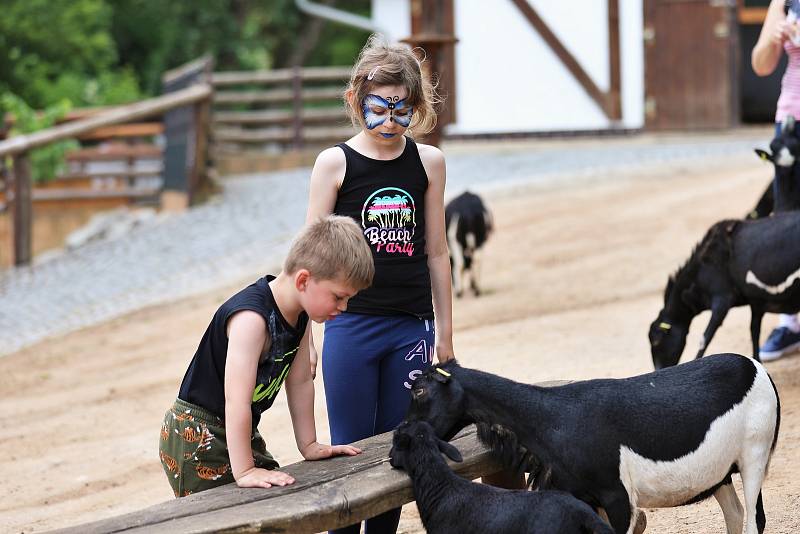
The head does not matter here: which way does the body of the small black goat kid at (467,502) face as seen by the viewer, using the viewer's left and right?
facing to the left of the viewer

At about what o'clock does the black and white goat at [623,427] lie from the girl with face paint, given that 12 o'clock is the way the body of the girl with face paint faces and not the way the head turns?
The black and white goat is roughly at 10 o'clock from the girl with face paint.

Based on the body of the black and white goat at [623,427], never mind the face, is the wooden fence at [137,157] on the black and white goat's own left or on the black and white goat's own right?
on the black and white goat's own right

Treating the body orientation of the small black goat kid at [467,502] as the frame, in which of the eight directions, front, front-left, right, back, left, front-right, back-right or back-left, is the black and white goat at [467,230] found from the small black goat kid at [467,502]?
right

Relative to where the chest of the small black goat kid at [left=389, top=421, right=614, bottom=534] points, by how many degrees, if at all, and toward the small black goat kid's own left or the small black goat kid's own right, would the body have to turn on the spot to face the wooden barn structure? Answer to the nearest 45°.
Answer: approximately 90° to the small black goat kid's own right

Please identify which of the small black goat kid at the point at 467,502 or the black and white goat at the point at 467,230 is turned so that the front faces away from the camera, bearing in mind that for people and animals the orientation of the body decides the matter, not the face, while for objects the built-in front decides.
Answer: the black and white goat at the point at 467,230

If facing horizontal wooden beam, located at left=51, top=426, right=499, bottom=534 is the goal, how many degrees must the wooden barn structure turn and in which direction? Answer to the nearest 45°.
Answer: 0° — it already faces it

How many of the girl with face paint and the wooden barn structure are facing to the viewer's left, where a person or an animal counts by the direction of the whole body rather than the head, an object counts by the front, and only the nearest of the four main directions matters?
0

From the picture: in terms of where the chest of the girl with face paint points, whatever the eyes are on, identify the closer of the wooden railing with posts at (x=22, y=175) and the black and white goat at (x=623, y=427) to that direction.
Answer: the black and white goat

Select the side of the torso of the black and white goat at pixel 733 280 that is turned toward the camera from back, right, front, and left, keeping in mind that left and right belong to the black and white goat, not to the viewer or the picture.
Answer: left

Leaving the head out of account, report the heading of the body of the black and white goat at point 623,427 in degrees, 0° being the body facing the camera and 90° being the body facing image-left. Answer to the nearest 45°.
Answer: approximately 90°

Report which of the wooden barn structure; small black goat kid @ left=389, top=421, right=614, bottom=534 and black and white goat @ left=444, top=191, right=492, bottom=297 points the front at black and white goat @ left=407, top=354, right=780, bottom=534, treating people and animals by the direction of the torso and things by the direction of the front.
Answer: the wooden barn structure

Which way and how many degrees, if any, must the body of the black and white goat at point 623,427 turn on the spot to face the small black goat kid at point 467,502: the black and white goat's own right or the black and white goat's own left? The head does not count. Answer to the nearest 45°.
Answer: approximately 45° to the black and white goat's own left
